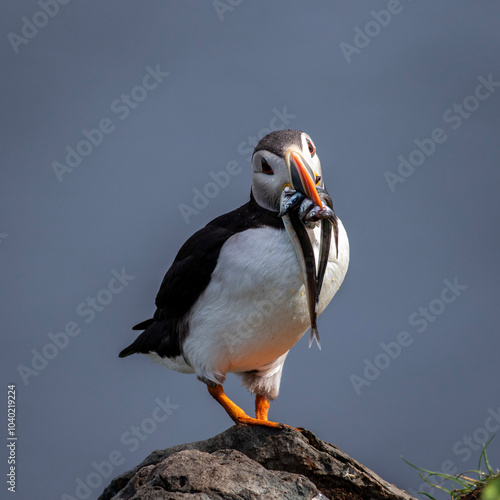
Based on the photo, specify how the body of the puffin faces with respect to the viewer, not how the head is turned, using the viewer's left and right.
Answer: facing the viewer and to the right of the viewer
